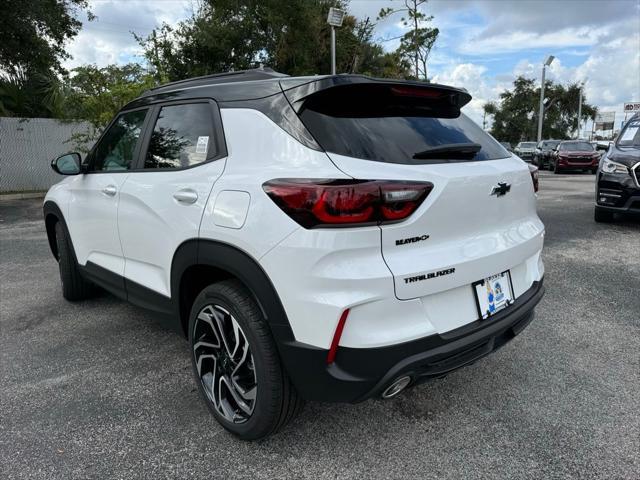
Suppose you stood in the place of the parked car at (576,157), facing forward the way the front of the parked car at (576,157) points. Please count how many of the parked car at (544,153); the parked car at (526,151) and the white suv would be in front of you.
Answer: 1

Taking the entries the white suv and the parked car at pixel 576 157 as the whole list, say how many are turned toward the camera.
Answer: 1

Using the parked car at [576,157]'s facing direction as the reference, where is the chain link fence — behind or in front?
in front

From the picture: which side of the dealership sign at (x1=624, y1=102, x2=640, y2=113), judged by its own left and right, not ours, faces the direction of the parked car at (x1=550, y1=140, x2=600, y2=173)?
front

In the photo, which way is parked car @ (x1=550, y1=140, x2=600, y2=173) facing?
toward the camera

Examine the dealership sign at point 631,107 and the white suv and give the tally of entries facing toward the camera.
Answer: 1

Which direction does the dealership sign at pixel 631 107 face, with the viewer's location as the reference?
facing the viewer

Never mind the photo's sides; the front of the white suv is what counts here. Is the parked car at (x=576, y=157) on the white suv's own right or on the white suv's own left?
on the white suv's own right

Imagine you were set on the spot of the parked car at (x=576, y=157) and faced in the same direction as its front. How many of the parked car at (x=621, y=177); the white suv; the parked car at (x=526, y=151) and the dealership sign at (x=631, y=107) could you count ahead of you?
2

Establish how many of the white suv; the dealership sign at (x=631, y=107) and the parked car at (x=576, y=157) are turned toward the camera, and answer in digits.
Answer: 2
